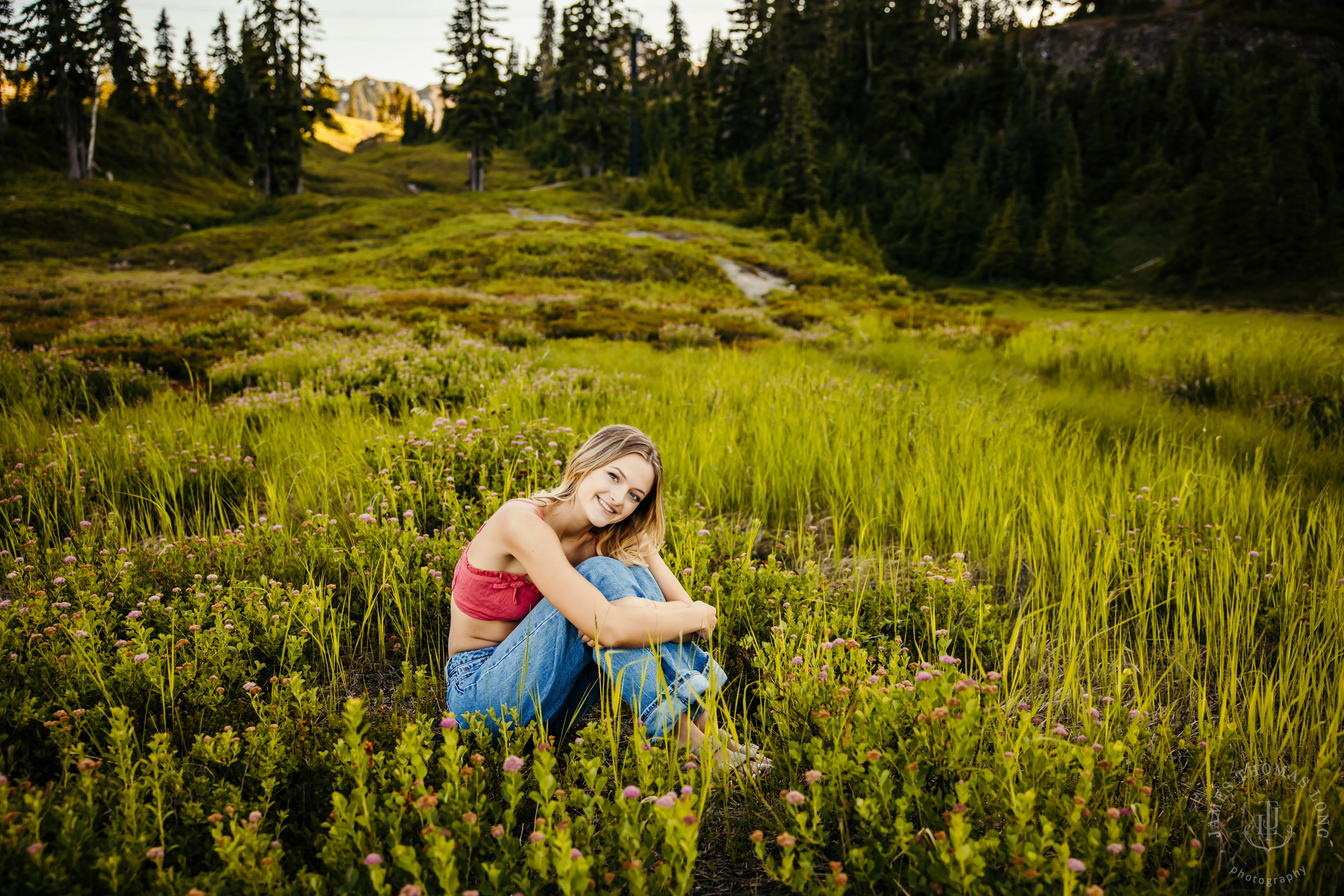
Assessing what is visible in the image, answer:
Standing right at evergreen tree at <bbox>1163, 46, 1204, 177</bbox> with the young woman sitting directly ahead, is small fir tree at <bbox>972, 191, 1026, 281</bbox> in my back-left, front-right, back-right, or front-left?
front-right

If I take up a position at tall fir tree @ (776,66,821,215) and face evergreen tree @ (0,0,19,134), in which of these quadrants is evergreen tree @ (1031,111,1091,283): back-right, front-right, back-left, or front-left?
back-left

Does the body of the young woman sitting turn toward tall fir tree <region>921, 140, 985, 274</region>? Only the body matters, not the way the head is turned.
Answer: no

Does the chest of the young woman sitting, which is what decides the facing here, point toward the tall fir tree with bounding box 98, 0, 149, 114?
no

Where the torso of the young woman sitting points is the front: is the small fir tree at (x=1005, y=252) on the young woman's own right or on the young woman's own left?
on the young woman's own left

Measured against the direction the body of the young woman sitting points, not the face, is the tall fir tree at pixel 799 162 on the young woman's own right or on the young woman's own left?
on the young woman's own left

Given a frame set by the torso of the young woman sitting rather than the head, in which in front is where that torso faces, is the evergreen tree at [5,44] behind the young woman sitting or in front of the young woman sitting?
behind

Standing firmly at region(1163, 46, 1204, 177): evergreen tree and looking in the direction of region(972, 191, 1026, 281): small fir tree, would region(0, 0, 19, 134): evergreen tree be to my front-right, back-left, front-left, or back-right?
front-right

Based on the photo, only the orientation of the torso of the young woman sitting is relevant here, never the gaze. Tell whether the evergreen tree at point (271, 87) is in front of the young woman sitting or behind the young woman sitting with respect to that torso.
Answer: behind
